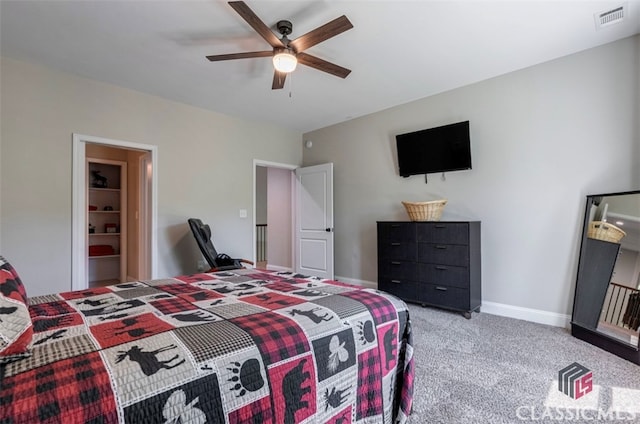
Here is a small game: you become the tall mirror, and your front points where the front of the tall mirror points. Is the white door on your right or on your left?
on your right

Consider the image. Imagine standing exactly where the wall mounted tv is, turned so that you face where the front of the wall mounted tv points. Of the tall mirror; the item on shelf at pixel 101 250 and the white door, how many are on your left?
1

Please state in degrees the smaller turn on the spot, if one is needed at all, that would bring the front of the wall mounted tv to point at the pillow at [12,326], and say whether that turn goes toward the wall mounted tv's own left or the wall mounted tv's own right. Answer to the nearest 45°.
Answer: approximately 45° to the wall mounted tv's own left

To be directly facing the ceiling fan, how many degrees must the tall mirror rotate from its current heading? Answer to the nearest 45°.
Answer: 0° — it already faces it

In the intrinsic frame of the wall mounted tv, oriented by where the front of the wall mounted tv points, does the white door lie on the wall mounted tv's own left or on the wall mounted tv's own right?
on the wall mounted tv's own right

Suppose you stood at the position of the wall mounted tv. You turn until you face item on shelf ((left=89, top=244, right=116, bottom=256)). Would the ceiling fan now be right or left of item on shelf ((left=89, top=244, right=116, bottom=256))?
left

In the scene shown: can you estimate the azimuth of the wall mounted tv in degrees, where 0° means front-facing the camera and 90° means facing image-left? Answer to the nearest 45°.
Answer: approximately 45°

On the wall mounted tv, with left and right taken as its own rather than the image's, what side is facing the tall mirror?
left

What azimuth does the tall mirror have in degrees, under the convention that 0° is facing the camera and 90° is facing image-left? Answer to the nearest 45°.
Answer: approximately 45°

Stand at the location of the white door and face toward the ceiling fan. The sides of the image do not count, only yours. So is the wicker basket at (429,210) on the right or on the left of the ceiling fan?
left

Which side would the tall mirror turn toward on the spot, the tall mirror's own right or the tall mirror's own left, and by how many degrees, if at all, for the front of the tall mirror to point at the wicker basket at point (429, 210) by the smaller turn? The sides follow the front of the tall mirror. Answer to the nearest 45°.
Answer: approximately 45° to the tall mirror's own right
